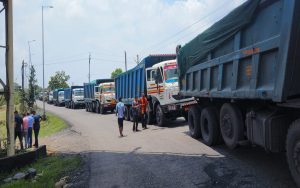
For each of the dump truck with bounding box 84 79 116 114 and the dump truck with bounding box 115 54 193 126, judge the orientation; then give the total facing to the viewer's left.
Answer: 0

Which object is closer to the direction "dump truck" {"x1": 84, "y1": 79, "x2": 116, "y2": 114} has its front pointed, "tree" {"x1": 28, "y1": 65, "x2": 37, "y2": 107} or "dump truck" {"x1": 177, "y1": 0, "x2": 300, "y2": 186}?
the dump truck

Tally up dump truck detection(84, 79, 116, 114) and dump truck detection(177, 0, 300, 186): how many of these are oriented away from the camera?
0

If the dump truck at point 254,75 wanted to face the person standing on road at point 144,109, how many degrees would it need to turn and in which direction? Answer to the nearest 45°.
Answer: approximately 180°

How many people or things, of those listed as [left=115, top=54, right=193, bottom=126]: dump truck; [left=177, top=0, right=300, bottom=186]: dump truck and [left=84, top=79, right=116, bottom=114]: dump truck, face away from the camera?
0

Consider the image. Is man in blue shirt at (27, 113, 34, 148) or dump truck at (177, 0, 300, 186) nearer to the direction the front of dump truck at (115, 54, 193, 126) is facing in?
the dump truck

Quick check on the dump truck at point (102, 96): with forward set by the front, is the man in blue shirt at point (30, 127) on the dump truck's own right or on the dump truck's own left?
on the dump truck's own right

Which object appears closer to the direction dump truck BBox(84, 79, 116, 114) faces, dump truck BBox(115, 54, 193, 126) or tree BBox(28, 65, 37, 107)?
the dump truck

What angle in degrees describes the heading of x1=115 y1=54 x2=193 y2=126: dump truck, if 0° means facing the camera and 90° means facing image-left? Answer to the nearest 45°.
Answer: approximately 315°
